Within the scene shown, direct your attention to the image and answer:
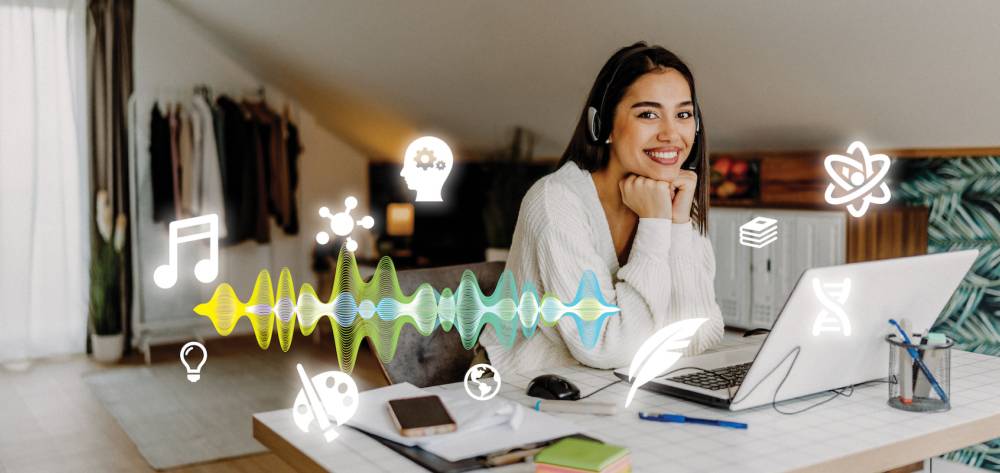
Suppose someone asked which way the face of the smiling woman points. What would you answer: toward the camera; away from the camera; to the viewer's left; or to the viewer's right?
toward the camera

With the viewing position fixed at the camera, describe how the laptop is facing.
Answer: facing away from the viewer and to the left of the viewer

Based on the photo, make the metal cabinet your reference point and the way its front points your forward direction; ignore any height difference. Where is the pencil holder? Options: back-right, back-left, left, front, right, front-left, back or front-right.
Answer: front

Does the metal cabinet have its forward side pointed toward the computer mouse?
yes

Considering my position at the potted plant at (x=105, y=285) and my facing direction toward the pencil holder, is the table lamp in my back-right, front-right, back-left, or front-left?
front-left

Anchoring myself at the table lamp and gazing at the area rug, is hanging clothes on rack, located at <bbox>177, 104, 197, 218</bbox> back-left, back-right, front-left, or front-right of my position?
front-right

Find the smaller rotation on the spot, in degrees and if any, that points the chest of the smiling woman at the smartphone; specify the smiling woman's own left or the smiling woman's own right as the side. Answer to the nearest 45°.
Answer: approximately 90° to the smiling woman's own right

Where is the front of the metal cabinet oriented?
toward the camera

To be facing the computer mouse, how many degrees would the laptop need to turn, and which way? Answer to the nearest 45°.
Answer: approximately 45° to its left

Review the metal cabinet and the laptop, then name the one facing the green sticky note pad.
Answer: the metal cabinet

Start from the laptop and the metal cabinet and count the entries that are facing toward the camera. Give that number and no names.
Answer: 1

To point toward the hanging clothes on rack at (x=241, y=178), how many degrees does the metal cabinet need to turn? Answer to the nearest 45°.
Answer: approximately 90° to its right

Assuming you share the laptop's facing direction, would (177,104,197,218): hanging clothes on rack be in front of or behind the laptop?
in front

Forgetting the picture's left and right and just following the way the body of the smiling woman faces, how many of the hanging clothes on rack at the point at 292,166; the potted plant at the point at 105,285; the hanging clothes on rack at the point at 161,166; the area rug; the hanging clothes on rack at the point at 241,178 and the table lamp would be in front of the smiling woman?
0

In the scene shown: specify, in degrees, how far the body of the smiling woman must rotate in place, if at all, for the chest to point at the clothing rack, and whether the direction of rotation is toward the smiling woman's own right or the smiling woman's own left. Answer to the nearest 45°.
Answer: approximately 180°

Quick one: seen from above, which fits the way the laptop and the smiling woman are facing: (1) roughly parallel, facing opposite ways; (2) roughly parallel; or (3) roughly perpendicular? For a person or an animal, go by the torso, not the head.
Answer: roughly parallel, facing opposite ways

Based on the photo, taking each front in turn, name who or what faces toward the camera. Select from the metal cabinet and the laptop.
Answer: the metal cabinet
